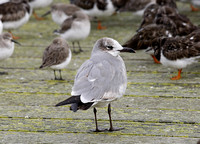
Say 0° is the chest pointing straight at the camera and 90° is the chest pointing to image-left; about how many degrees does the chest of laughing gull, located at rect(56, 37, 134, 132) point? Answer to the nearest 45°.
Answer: approximately 270°

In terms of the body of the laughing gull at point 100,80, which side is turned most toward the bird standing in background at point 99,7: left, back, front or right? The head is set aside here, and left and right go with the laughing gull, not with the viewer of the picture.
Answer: left

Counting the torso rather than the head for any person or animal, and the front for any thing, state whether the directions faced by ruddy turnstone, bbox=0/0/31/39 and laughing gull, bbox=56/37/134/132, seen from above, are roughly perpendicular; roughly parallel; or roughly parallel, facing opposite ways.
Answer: roughly parallel

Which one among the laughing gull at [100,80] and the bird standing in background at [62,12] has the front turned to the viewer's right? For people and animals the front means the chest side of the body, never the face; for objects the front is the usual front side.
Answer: the laughing gull

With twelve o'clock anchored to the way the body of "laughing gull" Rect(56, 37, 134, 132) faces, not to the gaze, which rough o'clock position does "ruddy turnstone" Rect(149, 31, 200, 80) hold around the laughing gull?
The ruddy turnstone is roughly at 10 o'clock from the laughing gull.

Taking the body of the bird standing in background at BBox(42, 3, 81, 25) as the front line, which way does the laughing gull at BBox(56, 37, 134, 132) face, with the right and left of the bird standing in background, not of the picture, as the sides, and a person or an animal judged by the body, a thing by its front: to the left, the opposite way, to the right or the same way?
the opposite way

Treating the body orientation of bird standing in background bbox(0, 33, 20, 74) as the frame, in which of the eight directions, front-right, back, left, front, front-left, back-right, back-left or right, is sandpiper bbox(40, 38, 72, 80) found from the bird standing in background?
front-right

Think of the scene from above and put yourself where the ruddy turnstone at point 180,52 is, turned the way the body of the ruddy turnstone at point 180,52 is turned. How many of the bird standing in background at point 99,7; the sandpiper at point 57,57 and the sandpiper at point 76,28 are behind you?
0

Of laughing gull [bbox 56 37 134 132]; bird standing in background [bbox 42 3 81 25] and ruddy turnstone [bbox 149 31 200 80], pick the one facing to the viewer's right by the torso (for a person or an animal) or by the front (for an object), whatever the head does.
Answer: the laughing gull
